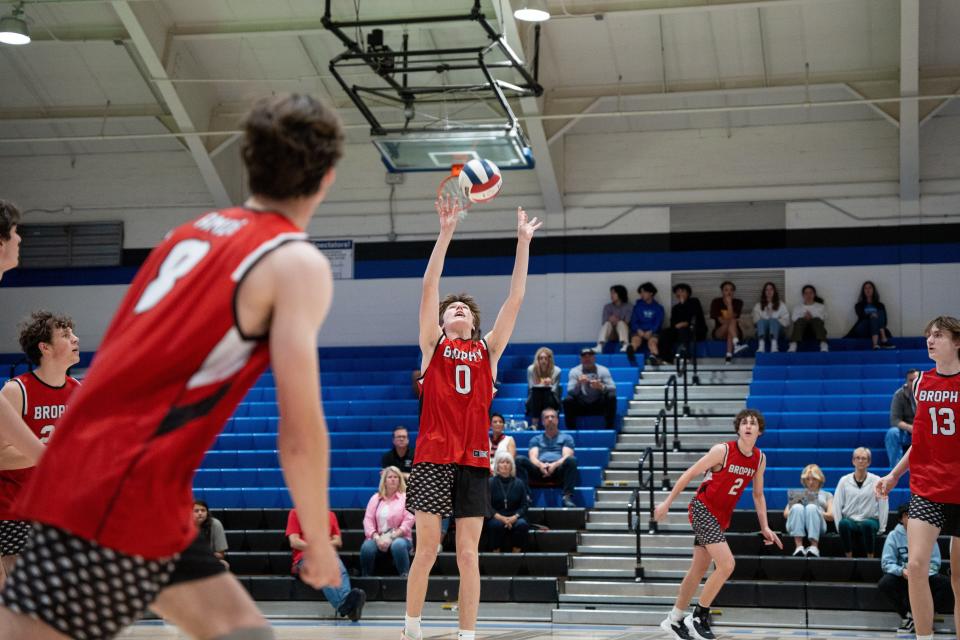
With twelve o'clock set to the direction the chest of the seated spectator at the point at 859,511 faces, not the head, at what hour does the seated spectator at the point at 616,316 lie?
the seated spectator at the point at 616,316 is roughly at 5 o'clock from the seated spectator at the point at 859,511.

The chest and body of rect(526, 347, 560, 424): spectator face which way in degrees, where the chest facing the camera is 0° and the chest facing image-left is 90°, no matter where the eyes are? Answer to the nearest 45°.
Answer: approximately 0°

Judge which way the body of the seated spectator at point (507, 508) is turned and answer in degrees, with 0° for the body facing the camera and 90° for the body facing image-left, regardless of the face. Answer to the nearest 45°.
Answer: approximately 0°

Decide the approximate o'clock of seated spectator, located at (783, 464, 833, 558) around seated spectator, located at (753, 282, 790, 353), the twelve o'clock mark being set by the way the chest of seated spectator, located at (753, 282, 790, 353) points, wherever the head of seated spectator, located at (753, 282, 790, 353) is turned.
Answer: seated spectator, located at (783, 464, 833, 558) is roughly at 12 o'clock from seated spectator, located at (753, 282, 790, 353).

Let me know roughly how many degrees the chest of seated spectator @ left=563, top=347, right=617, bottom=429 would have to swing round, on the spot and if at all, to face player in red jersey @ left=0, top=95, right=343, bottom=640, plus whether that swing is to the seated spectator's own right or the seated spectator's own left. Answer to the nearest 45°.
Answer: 0° — they already face them

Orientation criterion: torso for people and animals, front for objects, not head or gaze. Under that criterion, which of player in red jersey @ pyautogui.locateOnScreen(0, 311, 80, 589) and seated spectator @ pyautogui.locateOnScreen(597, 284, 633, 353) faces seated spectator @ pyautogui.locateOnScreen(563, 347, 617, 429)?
seated spectator @ pyautogui.locateOnScreen(597, 284, 633, 353)

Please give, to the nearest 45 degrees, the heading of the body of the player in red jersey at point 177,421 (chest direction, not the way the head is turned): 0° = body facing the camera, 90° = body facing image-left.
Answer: approximately 225°

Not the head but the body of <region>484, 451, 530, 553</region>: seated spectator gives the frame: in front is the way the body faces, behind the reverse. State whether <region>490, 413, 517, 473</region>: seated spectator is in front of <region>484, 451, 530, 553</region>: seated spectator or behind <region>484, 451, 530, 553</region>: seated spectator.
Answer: behind

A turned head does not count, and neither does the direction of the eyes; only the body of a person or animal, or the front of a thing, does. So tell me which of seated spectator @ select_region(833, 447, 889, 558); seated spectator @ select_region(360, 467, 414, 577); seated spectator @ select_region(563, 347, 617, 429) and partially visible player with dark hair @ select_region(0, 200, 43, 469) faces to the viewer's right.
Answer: the partially visible player with dark hair

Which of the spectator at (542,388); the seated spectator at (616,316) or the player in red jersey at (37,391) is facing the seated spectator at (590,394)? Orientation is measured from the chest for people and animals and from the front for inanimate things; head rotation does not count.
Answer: the seated spectator at (616,316)
